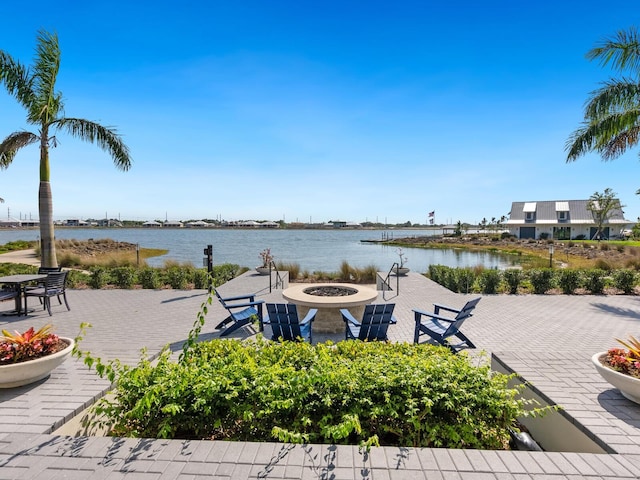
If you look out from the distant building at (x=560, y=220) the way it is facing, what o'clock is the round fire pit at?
The round fire pit is roughly at 12 o'clock from the distant building.

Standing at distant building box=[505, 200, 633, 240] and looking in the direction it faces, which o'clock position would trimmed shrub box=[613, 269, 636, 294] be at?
The trimmed shrub is roughly at 12 o'clock from the distant building.

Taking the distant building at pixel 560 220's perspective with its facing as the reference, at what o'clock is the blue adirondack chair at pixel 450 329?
The blue adirondack chair is roughly at 12 o'clock from the distant building.

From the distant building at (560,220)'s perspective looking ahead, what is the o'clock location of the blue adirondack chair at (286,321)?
The blue adirondack chair is roughly at 12 o'clock from the distant building.

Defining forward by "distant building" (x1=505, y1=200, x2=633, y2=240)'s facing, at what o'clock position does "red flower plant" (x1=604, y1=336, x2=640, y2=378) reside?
The red flower plant is roughly at 12 o'clock from the distant building.

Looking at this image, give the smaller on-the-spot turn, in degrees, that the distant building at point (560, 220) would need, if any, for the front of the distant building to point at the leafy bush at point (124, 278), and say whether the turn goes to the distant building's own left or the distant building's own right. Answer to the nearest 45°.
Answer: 0° — it already faces it

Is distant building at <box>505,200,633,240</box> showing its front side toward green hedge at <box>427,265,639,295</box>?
yes

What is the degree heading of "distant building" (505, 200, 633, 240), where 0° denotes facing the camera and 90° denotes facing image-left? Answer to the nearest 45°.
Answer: approximately 0°
